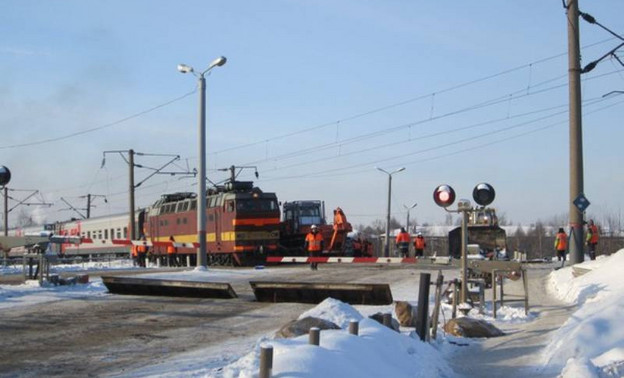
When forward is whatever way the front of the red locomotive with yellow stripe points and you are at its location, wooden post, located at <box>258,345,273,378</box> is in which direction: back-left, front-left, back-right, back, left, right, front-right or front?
front-right

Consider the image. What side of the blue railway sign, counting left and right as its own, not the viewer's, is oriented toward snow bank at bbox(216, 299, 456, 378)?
front

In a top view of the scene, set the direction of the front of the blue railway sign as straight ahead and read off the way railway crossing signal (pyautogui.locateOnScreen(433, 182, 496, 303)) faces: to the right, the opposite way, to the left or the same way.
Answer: the same way

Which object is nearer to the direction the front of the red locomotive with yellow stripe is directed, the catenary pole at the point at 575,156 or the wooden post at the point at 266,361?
the catenary pole

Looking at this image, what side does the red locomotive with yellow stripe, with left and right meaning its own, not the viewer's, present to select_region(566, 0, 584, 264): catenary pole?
front

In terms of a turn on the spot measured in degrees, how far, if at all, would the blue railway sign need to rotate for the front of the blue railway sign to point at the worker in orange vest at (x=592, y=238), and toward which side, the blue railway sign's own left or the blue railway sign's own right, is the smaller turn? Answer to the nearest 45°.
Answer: approximately 180°

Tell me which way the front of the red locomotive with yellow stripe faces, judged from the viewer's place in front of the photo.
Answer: facing the viewer and to the right of the viewer

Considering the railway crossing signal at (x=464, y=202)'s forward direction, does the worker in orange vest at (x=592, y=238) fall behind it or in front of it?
behind

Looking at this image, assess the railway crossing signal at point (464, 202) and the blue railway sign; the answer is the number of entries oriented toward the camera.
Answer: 2

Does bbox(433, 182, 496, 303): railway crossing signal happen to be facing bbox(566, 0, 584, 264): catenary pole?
no

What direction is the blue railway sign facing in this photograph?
toward the camera

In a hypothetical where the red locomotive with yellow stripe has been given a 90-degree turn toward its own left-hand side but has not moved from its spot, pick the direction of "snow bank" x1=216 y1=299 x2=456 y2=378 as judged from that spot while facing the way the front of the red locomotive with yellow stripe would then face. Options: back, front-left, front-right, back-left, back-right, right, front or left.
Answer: back-right

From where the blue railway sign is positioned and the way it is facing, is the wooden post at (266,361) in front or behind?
in front
